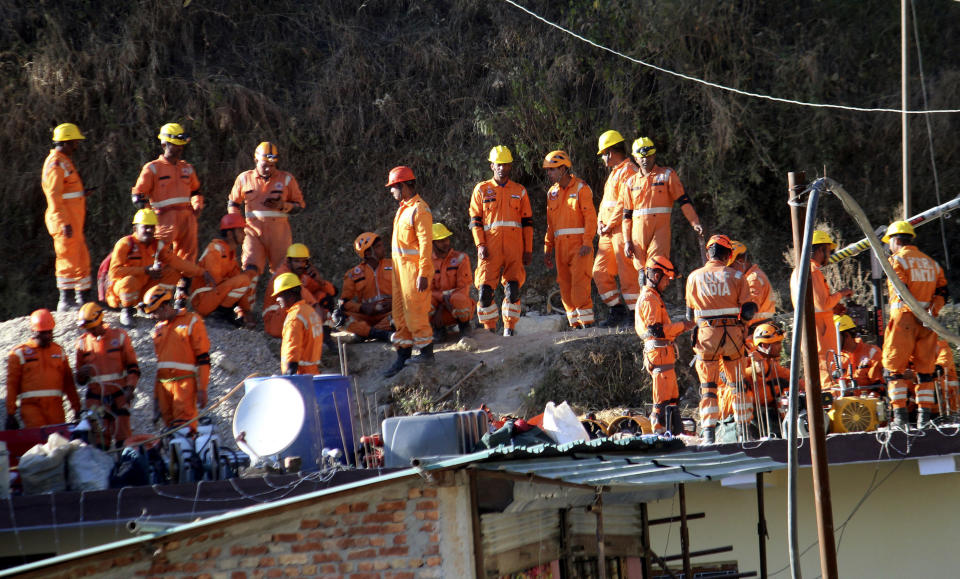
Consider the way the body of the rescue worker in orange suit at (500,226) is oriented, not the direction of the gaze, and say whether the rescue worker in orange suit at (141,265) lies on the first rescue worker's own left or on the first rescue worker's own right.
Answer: on the first rescue worker's own right

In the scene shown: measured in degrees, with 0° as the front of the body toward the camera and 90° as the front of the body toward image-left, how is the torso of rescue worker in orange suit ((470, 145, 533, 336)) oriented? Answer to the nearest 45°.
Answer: approximately 0°

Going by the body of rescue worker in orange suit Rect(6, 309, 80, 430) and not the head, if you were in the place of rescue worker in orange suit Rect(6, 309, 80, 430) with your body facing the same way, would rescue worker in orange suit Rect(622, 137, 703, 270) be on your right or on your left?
on your left

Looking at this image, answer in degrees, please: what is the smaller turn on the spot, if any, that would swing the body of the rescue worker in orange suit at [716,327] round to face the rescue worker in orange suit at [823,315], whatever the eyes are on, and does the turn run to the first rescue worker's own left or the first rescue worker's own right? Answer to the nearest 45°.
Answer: approximately 45° to the first rescue worker's own right

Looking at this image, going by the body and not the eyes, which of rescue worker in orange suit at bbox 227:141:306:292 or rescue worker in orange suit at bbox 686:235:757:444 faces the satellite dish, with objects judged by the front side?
rescue worker in orange suit at bbox 227:141:306:292

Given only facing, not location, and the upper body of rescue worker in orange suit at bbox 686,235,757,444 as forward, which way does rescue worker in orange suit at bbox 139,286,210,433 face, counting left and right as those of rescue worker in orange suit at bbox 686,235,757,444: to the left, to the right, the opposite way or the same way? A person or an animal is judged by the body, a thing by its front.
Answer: the opposite way

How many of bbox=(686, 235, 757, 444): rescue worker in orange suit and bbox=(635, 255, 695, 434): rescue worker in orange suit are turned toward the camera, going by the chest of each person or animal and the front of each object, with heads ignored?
0

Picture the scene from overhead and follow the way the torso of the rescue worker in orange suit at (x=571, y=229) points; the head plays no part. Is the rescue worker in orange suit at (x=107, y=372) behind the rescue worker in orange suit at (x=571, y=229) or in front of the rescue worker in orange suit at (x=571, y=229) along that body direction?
in front

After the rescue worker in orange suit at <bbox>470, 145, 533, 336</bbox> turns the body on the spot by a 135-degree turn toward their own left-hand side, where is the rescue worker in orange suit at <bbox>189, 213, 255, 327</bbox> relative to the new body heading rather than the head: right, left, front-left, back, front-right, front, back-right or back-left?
back-left

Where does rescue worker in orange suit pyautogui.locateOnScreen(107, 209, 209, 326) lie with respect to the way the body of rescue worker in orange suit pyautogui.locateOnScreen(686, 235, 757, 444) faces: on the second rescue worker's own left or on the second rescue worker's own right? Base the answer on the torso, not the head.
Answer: on the second rescue worker's own left

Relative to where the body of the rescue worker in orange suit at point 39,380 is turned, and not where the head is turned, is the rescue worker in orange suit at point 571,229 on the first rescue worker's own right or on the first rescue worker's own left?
on the first rescue worker's own left

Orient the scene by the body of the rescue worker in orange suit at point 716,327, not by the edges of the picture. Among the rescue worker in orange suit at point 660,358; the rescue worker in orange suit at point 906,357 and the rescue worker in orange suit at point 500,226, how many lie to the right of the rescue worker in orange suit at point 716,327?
1
